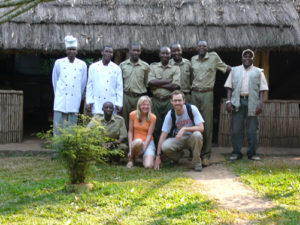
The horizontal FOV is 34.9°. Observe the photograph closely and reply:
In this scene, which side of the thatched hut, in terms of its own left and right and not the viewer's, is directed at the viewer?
front

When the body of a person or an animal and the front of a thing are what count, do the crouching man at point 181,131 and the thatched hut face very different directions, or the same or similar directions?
same or similar directions

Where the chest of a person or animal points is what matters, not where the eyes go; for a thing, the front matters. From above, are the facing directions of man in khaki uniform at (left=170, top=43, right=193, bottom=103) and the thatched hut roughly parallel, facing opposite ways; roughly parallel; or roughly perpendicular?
roughly parallel

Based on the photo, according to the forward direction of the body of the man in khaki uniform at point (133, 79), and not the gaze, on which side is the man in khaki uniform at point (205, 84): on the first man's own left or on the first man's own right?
on the first man's own left

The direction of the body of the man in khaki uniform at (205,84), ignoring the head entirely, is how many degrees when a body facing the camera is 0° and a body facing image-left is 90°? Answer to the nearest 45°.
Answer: approximately 0°

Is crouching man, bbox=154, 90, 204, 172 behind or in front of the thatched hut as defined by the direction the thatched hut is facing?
in front

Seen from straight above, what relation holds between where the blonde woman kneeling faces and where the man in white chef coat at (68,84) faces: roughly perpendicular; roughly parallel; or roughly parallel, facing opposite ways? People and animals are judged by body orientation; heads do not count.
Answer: roughly parallel

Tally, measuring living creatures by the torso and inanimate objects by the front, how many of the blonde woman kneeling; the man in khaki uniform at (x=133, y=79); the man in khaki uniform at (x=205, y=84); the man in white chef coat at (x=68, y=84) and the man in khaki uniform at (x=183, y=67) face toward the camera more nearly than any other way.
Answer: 5

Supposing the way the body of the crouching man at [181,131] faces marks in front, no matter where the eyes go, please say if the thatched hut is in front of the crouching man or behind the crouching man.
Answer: behind

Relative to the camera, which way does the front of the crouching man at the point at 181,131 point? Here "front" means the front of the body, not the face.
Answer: toward the camera

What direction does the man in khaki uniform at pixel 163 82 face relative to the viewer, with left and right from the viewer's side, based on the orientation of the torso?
facing the viewer

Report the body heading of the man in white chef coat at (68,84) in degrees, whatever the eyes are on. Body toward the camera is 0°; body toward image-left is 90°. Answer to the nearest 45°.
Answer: approximately 0°
